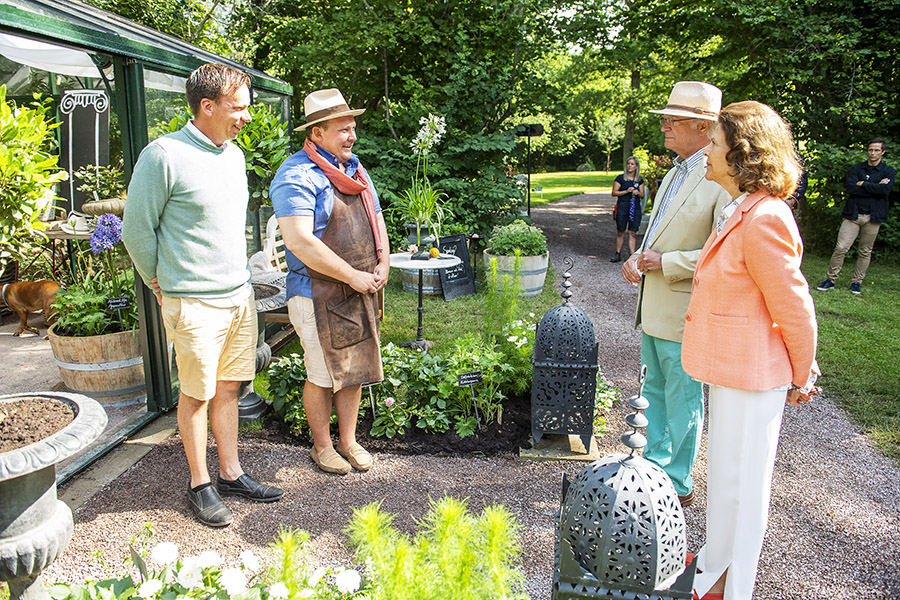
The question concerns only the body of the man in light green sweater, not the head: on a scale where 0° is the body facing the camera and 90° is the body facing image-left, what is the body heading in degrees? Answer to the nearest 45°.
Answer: approximately 315°

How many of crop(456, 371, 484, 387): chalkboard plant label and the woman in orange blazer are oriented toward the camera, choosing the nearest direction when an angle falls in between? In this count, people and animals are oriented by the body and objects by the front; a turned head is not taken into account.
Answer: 1

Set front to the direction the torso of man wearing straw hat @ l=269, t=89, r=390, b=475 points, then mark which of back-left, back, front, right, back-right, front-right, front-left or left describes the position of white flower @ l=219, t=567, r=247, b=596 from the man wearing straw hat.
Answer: front-right

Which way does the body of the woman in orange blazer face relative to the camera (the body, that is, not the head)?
to the viewer's left

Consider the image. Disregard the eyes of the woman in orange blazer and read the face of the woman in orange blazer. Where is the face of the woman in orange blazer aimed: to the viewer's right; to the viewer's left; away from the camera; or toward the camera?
to the viewer's left

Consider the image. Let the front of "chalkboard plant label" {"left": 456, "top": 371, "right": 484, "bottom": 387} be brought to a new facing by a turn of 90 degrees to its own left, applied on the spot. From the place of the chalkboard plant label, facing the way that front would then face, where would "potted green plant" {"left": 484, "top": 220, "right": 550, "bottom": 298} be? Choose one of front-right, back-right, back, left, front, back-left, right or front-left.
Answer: left

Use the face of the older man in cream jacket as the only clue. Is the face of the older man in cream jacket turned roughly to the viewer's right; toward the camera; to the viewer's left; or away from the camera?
to the viewer's left

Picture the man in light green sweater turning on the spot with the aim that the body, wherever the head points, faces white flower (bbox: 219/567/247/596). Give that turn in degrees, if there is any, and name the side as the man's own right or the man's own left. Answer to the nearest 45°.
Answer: approximately 45° to the man's own right

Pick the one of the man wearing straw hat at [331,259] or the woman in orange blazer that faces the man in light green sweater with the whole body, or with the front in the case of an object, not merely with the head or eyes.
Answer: the woman in orange blazer

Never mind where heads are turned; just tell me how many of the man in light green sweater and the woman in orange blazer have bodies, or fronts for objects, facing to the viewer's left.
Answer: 1
